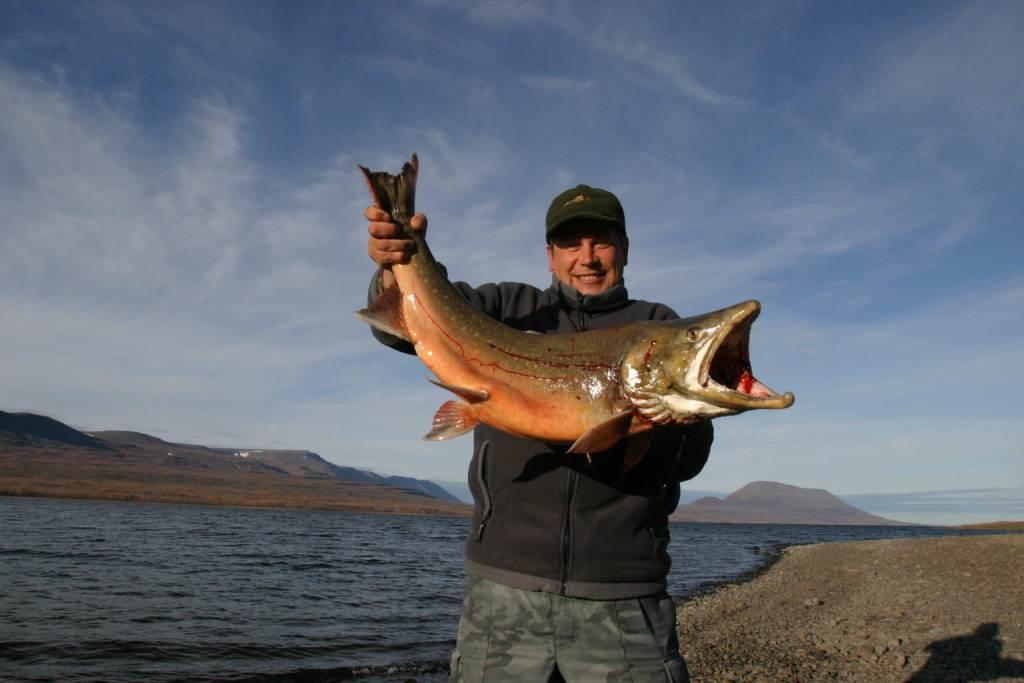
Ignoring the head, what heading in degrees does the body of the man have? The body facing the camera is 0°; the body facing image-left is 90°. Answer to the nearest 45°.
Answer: approximately 0°
